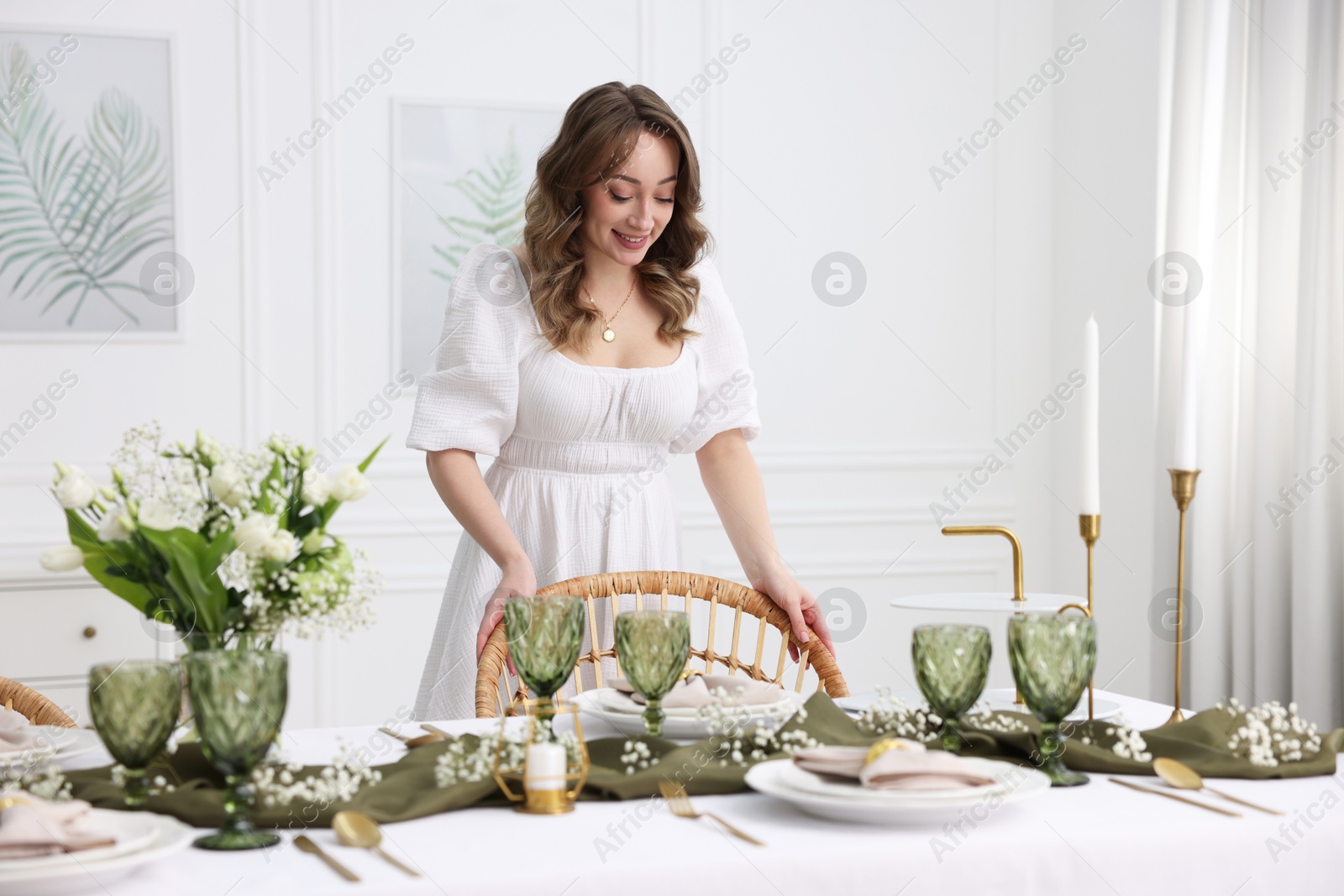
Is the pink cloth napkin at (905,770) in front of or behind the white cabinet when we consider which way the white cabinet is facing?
in front

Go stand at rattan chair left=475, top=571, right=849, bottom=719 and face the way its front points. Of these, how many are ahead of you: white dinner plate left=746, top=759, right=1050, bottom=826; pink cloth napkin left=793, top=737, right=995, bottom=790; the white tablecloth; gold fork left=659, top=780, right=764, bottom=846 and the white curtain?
4

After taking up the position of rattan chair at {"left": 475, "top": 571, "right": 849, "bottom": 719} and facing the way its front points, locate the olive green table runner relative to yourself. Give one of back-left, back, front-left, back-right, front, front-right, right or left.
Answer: front

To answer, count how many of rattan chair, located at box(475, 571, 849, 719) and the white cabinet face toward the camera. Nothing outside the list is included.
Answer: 2

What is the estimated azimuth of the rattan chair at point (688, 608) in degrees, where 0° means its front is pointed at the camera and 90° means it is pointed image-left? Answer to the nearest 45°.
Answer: approximately 0°

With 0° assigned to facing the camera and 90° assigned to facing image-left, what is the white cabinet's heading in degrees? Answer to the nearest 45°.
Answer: approximately 0°

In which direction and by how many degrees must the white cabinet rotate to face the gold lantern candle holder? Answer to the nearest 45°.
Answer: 0° — it already faces it

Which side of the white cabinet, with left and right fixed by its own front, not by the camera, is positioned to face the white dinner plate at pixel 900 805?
front

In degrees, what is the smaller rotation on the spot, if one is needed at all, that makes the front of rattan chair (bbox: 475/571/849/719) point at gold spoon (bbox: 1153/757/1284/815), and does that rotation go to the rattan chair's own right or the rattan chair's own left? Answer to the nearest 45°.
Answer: approximately 45° to the rattan chair's own left

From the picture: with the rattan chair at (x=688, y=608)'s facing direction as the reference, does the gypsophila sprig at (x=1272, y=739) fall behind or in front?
in front

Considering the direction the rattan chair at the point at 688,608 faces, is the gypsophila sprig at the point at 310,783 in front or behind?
in front

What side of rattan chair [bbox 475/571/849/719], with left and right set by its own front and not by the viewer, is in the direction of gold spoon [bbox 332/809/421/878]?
front

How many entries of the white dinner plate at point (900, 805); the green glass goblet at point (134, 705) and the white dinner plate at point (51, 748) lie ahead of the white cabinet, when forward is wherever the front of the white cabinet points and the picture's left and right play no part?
3

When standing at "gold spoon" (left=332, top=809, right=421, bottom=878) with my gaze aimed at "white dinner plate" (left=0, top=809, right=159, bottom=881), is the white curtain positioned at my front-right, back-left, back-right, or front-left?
back-right

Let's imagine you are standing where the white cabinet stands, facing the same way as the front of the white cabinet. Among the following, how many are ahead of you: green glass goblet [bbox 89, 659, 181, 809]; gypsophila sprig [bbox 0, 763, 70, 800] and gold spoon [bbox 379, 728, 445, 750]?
3

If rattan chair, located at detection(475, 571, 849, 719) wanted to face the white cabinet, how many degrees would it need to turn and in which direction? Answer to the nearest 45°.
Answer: approximately 135° to its right
